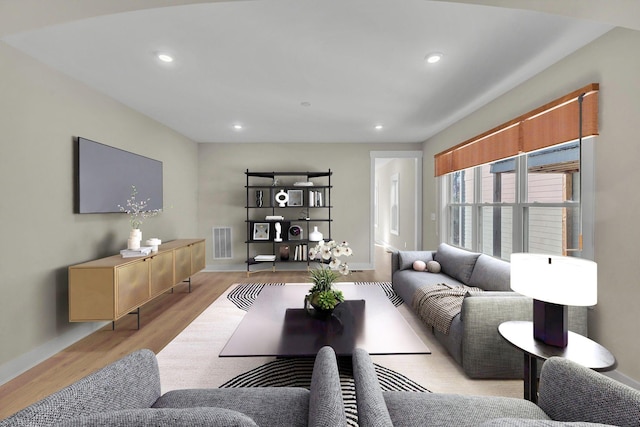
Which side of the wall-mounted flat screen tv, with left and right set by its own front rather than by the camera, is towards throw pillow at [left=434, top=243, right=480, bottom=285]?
front

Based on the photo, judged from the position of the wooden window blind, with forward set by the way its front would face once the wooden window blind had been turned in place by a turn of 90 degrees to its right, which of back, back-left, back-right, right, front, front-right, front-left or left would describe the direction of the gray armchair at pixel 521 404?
back-left

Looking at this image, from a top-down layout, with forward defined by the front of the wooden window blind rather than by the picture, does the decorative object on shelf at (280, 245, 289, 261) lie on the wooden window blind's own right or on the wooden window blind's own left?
on the wooden window blind's own right

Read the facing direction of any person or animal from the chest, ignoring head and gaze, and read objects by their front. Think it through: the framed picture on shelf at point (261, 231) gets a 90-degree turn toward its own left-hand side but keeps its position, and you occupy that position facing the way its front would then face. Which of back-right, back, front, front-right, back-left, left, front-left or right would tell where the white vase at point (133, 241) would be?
back-right

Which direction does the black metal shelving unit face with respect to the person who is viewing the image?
facing the viewer

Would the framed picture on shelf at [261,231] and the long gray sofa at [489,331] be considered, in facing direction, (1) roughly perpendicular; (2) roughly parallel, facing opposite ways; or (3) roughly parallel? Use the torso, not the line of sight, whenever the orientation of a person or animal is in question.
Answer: roughly perpendicular

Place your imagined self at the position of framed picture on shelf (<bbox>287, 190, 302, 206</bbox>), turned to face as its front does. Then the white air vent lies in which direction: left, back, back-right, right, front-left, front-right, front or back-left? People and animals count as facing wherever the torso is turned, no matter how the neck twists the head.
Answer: right

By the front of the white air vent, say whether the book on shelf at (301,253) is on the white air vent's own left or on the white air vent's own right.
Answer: on the white air vent's own left

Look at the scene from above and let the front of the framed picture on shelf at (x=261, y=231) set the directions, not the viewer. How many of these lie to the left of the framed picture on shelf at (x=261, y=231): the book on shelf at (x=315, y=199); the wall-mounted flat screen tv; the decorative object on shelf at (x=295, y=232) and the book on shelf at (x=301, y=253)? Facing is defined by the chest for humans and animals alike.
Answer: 3

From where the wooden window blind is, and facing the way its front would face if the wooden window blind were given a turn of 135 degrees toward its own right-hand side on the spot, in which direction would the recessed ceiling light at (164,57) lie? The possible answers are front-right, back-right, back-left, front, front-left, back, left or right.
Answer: back-left

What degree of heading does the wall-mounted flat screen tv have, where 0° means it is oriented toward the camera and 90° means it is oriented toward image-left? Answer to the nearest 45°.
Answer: approximately 315°

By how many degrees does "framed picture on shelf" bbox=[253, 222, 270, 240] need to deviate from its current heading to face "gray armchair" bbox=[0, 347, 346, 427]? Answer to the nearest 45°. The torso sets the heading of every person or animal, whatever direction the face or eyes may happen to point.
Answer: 0° — it already faces it

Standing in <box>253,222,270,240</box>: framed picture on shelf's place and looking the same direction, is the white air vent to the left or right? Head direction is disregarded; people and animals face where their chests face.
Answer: on its right

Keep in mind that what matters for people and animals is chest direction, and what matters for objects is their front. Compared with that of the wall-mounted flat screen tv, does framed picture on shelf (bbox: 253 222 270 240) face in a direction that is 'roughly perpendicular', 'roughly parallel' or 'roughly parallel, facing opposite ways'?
roughly perpendicular
